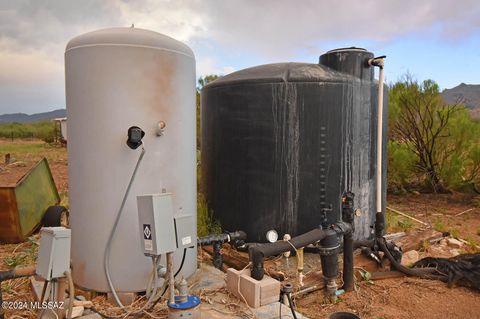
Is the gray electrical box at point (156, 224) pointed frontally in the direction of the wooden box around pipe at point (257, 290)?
no

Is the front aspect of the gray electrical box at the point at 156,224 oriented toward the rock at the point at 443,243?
no

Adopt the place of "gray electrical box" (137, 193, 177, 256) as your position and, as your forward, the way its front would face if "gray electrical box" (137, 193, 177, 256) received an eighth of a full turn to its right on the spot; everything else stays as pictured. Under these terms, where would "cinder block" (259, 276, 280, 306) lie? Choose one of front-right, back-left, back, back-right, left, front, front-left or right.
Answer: back

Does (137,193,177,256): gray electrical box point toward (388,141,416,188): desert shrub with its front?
no

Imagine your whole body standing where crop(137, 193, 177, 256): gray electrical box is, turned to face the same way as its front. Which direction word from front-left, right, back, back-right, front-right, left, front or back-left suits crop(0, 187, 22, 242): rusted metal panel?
right

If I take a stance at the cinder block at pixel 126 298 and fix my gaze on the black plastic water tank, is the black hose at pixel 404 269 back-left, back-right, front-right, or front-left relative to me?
front-right

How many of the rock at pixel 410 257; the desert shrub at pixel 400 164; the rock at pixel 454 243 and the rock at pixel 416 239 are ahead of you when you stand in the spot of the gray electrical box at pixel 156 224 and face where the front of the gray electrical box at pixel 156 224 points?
0

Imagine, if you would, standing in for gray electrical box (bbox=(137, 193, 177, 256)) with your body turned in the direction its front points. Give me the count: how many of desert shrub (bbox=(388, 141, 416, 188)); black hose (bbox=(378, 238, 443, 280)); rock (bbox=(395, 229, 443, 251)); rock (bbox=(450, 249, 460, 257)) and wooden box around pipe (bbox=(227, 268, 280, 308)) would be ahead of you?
0

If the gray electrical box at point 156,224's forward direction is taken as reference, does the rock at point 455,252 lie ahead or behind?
behind

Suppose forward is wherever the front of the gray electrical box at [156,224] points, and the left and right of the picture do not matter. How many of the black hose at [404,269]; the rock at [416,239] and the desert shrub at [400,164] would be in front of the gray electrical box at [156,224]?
0

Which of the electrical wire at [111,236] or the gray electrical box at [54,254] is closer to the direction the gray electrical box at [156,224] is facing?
the gray electrical box

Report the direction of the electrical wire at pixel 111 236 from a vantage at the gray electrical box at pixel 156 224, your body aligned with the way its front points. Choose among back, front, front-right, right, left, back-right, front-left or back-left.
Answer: right

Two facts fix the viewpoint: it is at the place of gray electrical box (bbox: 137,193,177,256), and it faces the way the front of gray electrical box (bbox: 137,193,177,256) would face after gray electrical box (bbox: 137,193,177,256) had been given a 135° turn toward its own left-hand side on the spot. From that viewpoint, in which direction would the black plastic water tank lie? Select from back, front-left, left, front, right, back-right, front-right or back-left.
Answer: front-left

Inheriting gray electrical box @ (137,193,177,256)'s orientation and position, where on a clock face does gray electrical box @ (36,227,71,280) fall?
gray electrical box @ (36,227,71,280) is roughly at 1 o'clock from gray electrical box @ (137,193,177,256).

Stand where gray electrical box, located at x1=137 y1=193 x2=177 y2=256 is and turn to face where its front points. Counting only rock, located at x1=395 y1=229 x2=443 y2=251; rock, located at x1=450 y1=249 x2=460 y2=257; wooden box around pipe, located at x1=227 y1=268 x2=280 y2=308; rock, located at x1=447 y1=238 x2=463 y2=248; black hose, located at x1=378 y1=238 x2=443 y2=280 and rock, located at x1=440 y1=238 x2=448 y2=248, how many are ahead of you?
0

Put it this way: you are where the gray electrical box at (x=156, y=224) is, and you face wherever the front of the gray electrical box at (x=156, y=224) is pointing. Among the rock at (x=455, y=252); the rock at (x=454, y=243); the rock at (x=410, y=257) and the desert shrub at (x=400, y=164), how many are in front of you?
0

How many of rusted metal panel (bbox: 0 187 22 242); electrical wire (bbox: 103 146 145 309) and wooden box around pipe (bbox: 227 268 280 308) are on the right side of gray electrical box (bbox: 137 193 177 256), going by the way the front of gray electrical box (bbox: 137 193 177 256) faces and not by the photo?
2
